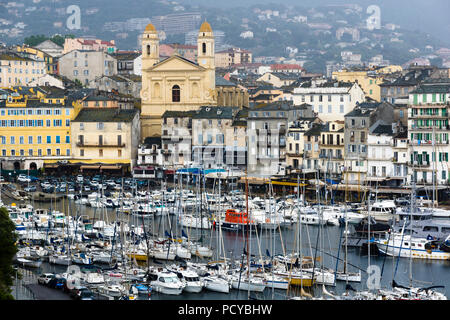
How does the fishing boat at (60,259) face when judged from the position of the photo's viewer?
facing the viewer and to the right of the viewer

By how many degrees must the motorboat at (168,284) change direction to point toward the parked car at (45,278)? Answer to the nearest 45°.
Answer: approximately 135° to its right

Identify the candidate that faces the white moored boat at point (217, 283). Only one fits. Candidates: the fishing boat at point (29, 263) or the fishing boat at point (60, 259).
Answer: the fishing boat at point (60, 259)

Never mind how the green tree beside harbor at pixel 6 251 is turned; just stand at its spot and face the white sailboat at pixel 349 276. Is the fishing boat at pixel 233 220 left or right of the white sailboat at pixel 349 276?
left

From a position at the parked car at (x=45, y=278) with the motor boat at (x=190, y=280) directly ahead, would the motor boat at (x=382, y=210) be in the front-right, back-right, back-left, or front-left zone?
front-left

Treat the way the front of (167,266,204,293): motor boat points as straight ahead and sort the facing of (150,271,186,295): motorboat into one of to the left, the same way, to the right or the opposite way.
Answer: the same way

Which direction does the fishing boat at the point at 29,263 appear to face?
to the viewer's left

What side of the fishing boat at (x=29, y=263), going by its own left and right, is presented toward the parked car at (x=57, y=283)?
left
